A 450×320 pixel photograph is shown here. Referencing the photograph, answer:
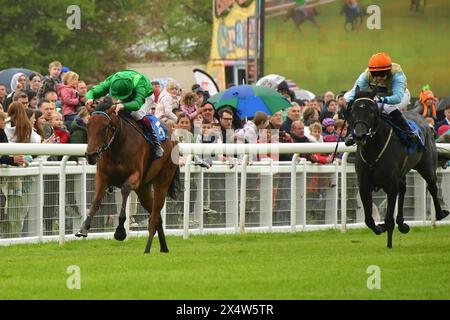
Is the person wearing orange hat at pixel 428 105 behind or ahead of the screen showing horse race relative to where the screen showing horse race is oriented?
ahead

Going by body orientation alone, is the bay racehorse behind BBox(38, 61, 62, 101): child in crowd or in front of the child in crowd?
in front

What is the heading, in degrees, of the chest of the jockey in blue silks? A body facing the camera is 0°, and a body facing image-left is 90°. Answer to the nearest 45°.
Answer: approximately 45°

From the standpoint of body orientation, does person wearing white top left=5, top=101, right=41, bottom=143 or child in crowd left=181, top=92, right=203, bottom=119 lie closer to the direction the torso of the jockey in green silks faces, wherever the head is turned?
the person wearing white top

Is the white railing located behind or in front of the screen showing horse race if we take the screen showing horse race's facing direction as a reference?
in front

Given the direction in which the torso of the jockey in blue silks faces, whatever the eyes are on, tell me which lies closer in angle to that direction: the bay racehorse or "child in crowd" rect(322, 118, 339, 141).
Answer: the bay racehorse

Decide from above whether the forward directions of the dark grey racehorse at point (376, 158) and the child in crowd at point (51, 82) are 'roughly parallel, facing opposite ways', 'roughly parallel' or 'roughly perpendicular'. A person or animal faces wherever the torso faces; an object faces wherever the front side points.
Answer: roughly perpendicular

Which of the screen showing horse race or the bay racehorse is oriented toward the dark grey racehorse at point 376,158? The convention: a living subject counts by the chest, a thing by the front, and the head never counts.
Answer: the screen showing horse race
